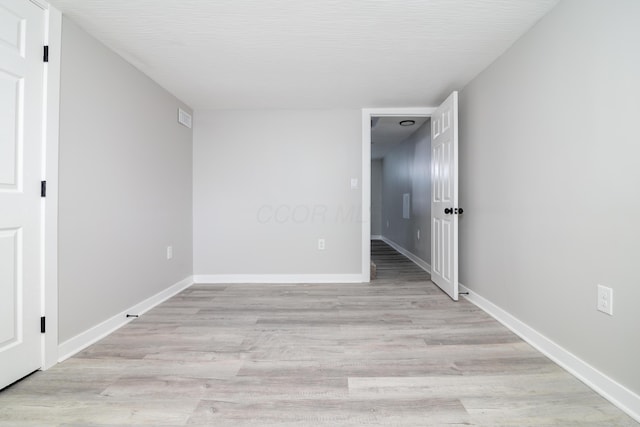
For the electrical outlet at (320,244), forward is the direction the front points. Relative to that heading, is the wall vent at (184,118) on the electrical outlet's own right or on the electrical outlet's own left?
on the electrical outlet's own right

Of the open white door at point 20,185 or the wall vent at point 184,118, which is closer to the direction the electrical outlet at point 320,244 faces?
the open white door

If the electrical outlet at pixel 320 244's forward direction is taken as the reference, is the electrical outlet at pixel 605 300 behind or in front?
in front

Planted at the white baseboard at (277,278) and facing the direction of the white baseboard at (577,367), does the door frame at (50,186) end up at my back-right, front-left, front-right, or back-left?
front-right

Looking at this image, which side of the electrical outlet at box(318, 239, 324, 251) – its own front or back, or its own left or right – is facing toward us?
front

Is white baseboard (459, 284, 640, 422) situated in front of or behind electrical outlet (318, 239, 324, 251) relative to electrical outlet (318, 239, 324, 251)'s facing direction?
in front

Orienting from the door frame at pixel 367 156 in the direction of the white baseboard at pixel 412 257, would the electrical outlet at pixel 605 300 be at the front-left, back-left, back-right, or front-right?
back-right

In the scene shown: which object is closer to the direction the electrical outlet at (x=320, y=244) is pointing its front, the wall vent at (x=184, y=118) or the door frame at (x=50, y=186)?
the door frame

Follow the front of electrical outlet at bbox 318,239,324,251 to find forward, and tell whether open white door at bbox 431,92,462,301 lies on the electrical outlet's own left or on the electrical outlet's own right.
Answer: on the electrical outlet's own left
